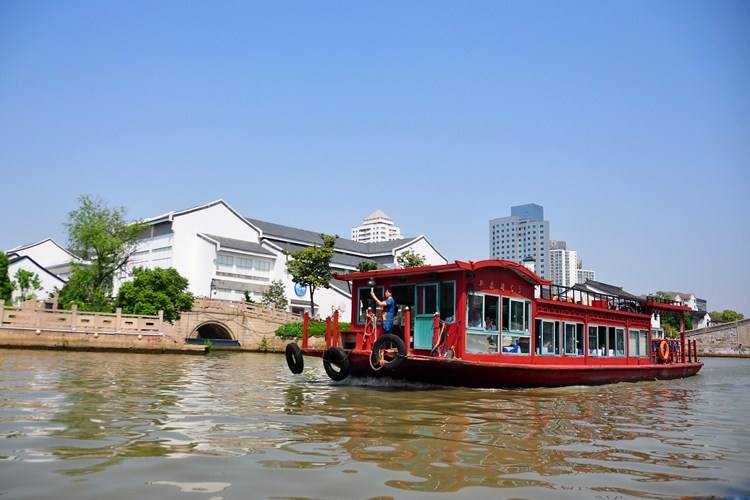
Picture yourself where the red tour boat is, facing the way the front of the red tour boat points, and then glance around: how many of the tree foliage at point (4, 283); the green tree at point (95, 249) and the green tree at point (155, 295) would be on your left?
0

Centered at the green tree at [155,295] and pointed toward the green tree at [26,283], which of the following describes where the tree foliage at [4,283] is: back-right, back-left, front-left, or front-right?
front-left

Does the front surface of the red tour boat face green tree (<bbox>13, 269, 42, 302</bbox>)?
no

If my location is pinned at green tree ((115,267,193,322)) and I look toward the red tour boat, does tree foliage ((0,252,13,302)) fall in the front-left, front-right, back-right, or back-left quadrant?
back-right

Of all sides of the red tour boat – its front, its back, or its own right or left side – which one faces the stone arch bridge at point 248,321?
right

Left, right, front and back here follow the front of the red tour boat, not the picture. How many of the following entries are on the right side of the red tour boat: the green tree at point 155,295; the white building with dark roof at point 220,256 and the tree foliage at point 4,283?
3

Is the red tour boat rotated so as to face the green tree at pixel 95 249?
no

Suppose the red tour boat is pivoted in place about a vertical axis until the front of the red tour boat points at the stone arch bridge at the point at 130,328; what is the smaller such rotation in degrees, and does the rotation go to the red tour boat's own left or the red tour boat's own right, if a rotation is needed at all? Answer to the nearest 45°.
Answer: approximately 90° to the red tour boat's own right

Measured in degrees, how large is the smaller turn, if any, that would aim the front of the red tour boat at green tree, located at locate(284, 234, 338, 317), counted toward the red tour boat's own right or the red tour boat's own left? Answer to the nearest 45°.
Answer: approximately 90° to the red tour boat's own right

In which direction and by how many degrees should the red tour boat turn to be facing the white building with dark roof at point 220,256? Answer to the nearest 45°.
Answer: approximately 90° to its right

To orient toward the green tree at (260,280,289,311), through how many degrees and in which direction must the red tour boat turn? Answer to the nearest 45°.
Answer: approximately 90° to its right

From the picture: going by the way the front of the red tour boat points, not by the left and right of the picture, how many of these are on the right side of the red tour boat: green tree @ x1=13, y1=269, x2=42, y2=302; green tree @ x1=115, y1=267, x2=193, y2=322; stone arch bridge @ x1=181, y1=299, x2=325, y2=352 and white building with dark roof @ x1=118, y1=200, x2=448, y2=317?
4

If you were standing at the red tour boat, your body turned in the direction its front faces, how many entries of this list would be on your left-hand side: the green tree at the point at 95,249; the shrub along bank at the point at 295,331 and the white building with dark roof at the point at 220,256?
0

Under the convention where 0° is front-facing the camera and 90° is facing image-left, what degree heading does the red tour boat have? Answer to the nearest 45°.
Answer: approximately 45°
